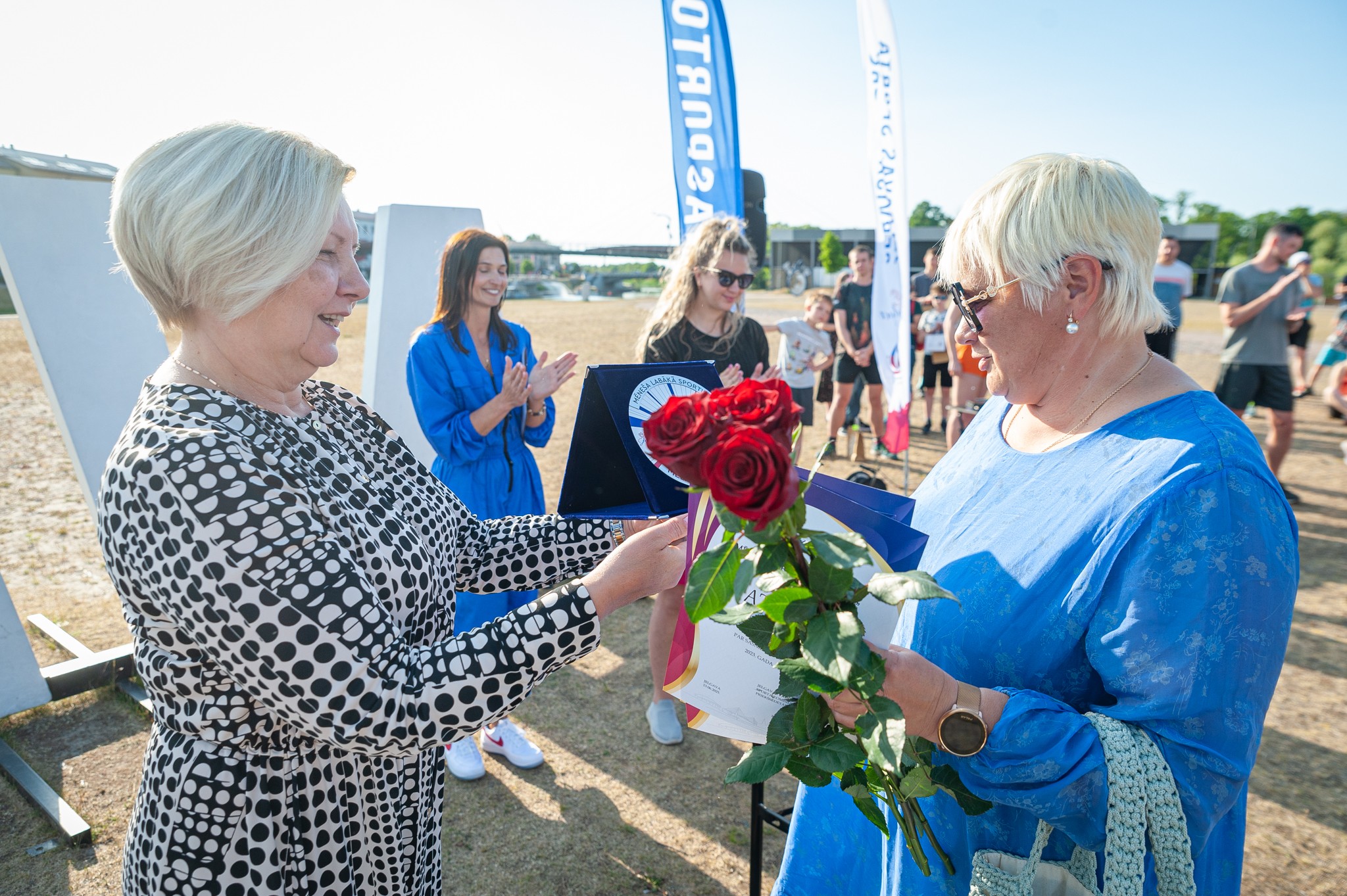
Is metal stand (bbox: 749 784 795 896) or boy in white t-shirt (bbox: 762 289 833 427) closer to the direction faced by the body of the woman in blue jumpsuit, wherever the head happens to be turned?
the metal stand

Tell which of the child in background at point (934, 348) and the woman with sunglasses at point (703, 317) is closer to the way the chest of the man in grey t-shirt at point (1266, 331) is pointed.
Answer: the woman with sunglasses

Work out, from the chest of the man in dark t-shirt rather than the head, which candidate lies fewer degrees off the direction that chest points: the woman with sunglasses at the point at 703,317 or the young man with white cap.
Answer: the woman with sunglasses

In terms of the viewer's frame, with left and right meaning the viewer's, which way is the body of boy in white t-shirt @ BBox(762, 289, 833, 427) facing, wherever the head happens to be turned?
facing the viewer

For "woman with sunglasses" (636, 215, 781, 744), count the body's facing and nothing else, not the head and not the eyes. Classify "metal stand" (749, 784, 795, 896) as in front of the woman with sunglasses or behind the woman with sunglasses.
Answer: in front

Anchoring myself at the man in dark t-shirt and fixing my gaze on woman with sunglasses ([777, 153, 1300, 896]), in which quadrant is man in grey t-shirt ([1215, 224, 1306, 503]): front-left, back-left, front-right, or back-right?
front-left

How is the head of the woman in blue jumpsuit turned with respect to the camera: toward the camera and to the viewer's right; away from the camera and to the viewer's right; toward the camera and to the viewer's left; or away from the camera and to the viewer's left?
toward the camera and to the viewer's right

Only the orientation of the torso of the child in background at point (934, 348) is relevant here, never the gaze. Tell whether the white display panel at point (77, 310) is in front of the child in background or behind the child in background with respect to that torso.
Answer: in front

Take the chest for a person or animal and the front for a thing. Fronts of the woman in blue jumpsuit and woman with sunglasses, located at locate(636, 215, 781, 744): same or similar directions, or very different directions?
same or similar directions

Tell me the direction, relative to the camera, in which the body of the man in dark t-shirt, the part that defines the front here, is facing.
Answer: toward the camera

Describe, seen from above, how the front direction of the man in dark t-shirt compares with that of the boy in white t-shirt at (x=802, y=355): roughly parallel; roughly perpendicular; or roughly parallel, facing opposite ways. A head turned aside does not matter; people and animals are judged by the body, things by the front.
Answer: roughly parallel

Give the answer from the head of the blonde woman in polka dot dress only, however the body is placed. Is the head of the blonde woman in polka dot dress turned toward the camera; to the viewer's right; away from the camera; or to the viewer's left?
to the viewer's right

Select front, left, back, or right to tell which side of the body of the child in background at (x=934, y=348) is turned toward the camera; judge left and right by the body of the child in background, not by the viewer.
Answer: front

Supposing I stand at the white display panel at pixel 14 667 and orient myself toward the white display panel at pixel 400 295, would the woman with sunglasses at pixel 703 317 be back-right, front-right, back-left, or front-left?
front-right

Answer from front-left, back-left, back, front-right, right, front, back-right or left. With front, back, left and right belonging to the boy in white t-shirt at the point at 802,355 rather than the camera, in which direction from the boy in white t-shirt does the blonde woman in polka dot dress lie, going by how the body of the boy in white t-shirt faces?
front

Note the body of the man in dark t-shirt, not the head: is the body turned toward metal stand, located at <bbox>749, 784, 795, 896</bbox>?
yes

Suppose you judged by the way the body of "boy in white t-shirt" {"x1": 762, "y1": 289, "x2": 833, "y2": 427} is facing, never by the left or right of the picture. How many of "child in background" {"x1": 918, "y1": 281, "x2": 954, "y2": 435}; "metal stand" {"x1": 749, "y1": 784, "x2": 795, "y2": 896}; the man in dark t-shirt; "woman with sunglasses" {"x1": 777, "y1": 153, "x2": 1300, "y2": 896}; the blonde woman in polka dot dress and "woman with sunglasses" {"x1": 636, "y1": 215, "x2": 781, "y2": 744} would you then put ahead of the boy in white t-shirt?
4

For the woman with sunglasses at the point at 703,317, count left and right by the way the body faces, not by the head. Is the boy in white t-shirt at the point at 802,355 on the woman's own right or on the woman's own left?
on the woman's own left
